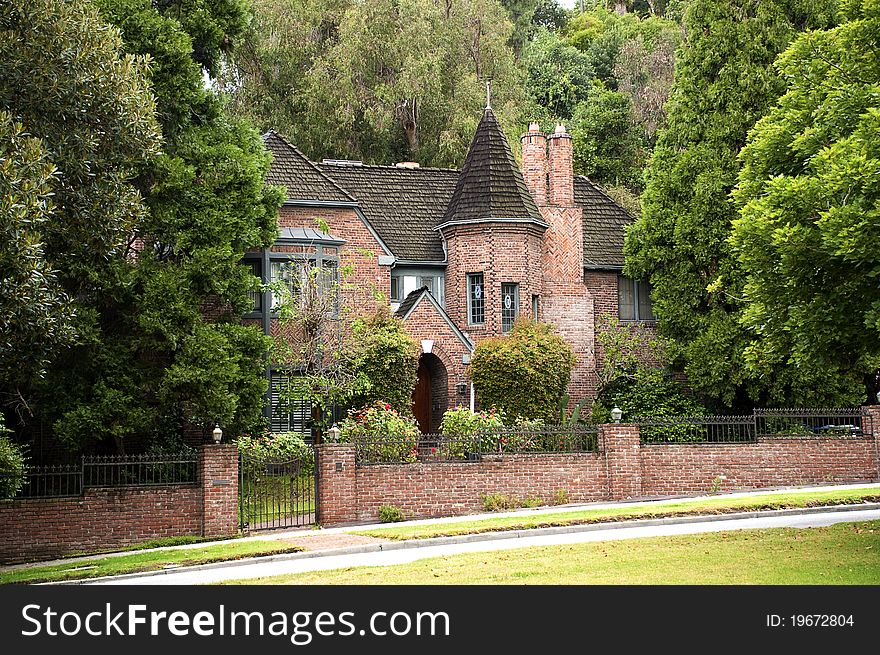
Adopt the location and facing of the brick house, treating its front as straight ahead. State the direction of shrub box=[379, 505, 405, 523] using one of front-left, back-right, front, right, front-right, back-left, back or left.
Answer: front

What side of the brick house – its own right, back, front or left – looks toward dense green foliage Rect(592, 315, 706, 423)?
left

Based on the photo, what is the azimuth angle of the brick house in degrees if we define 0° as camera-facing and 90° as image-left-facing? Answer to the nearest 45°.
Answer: approximately 0°

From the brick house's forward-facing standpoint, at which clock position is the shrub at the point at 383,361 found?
The shrub is roughly at 1 o'clock from the brick house.

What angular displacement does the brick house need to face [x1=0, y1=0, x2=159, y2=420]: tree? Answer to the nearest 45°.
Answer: approximately 45° to its right

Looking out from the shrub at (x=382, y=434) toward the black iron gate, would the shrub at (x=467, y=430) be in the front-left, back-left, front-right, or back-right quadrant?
back-left

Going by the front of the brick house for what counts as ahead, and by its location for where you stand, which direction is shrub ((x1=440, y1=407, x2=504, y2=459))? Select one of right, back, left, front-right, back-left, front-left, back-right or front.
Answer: front

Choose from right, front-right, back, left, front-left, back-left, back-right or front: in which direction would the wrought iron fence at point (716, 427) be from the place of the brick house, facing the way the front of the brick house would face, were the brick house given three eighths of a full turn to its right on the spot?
back

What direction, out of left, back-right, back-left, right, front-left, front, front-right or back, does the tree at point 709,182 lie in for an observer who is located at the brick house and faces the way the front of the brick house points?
left

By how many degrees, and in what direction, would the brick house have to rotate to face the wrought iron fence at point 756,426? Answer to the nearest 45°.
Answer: approximately 45° to its left

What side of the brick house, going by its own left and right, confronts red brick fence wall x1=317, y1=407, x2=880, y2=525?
front

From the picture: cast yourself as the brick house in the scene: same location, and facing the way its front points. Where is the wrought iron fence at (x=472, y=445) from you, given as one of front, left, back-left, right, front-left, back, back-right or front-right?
front

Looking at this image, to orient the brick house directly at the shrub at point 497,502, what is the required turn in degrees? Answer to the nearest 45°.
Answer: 0° — it already faces it

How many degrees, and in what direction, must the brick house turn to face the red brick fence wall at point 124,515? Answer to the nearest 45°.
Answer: approximately 45° to its right
